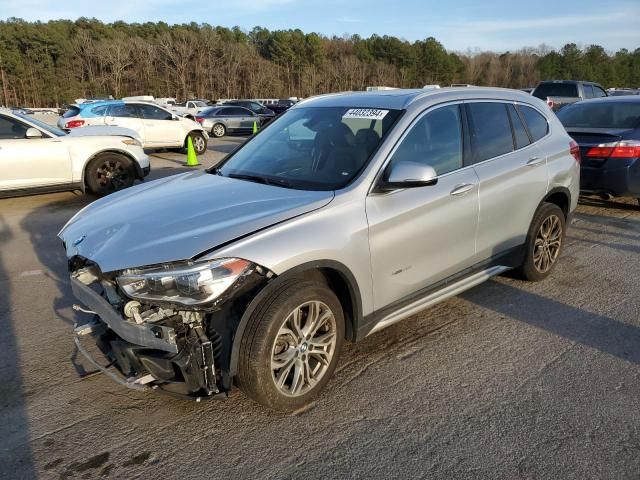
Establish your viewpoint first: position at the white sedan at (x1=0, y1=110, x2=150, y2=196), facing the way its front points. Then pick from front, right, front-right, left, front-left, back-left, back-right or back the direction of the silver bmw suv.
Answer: right

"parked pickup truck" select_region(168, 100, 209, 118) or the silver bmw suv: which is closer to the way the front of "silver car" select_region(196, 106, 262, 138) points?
the parked pickup truck

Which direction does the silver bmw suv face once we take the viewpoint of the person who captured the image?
facing the viewer and to the left of the viewer

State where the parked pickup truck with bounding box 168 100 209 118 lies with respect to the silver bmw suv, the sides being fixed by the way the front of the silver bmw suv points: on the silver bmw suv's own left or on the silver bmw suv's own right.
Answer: on the silver bmw suv's own right

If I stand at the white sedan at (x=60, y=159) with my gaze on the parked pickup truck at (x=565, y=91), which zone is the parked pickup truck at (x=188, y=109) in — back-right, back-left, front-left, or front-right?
front-left

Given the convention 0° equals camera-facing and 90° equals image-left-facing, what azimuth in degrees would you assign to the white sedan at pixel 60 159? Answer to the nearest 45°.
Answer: approximately 270°

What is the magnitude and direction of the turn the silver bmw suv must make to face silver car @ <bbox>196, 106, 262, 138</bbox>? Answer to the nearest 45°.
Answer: approximately 135° to its right
